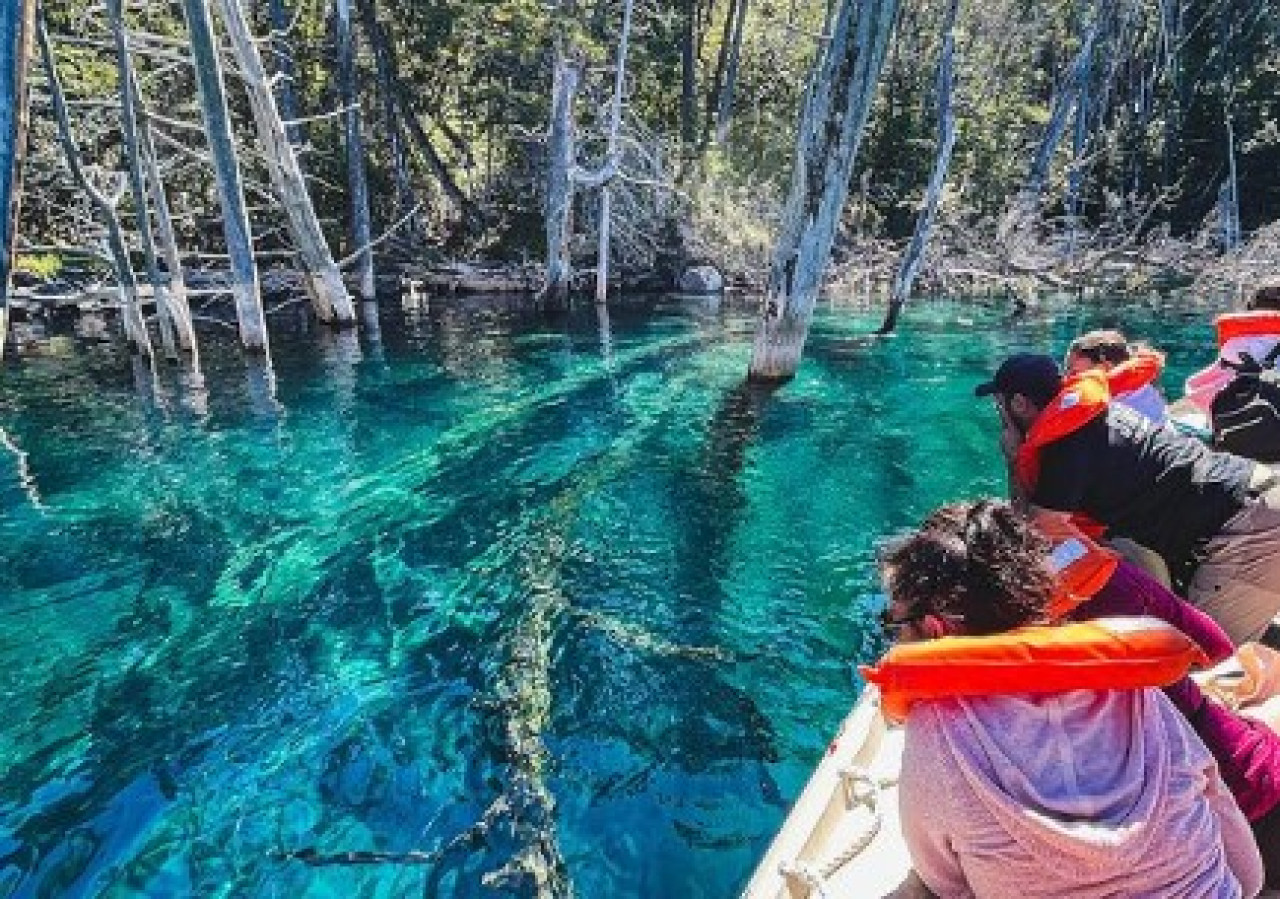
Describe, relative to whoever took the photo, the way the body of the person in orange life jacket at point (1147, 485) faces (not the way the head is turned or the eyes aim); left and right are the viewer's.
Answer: facing to the left of the viewer

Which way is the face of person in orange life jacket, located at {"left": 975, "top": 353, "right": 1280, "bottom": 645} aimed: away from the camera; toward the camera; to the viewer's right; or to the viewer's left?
to the viewer's left

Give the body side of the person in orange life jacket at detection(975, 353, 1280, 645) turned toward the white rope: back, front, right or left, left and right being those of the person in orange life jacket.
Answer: left

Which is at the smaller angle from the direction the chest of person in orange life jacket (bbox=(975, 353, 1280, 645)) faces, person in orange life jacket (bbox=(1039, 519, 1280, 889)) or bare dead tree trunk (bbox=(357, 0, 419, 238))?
the bare dead tree trunk

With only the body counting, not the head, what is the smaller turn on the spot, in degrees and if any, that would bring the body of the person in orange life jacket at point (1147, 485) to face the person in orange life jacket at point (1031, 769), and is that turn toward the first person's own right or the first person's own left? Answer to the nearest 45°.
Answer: approximately 90° to the first person's own left

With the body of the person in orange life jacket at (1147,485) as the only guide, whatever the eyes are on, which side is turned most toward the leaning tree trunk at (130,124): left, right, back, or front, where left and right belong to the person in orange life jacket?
front

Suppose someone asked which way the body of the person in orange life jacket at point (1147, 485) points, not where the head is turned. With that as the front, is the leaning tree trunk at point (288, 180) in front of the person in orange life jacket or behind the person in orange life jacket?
in front

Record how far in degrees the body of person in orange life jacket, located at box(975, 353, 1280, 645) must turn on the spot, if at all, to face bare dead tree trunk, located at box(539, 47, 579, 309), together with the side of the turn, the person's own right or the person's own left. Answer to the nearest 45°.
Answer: approximately 45° to the person's own right

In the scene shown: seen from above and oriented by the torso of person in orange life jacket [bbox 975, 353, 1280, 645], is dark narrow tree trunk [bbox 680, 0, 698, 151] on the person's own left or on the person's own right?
on the person's own right

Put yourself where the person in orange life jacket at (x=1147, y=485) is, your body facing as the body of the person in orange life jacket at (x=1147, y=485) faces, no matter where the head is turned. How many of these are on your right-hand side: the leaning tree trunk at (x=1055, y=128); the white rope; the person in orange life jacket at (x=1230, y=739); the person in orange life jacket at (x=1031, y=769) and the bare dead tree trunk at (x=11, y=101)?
1
